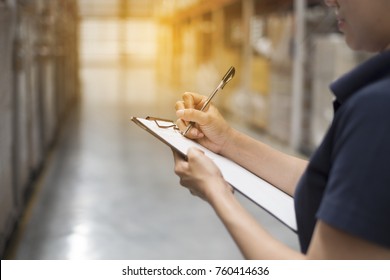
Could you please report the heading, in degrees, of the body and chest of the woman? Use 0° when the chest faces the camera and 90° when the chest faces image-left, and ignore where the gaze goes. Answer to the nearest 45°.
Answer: approximately 90°
